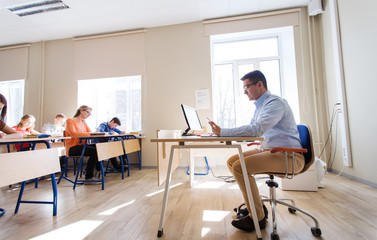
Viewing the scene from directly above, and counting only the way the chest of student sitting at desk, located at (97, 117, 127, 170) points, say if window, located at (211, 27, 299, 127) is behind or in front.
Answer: in front

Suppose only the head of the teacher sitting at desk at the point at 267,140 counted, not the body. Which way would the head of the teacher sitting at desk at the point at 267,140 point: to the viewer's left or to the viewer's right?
to the viewer's left

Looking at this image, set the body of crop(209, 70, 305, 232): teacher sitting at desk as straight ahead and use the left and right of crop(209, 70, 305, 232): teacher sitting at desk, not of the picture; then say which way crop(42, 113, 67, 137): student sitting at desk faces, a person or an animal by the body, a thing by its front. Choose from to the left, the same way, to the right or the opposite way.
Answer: the opposite way

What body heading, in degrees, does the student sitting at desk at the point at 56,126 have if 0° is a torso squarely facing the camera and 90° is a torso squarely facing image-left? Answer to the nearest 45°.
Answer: approximately 315°

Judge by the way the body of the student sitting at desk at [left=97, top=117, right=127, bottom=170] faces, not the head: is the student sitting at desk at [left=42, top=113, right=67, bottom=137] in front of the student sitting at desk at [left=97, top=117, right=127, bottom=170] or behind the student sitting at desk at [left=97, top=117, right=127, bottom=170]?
behind

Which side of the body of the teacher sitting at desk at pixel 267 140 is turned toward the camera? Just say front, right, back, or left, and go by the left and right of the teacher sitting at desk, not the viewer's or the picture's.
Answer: left

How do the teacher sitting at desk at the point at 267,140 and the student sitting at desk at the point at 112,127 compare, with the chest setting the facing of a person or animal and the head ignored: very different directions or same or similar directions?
very different directions

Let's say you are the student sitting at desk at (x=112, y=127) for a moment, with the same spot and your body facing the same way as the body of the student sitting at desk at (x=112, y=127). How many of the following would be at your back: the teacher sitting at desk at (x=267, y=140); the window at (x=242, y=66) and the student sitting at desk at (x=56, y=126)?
1

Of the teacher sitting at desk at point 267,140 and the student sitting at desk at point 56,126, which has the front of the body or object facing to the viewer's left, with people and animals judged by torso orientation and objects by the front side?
the teacher sitting at desk at point 267,140

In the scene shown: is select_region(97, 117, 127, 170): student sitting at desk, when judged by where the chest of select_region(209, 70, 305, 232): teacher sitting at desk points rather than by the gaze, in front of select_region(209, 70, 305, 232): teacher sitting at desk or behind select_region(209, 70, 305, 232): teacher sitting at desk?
in front
